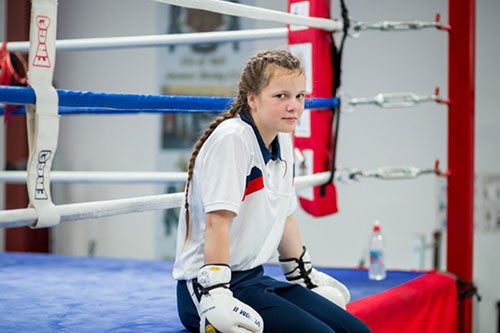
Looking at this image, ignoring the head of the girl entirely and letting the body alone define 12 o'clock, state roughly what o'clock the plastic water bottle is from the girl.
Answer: The plastic water bottle is roughly at 8 o'clock from the girl.

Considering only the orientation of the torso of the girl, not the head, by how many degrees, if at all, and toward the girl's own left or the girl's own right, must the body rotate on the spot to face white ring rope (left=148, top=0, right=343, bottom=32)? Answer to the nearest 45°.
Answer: approximately 135° to the girl's own left

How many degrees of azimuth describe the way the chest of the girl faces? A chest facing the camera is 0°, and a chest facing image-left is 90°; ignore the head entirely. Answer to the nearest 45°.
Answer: approximately 315°
